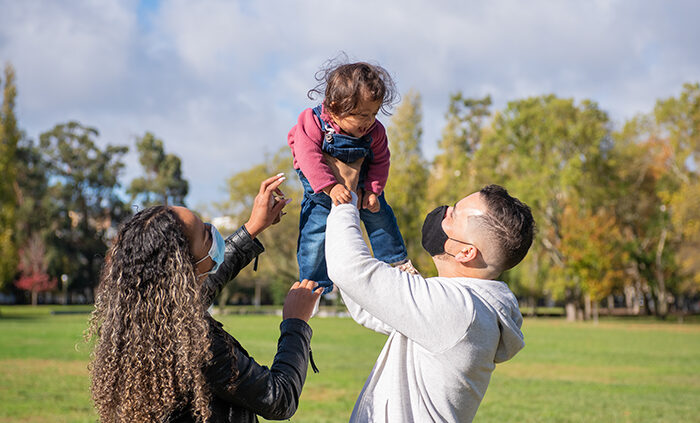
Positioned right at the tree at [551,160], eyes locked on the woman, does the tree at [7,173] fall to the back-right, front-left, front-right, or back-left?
front-right

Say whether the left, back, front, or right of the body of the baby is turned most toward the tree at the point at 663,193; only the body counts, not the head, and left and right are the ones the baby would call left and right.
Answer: left

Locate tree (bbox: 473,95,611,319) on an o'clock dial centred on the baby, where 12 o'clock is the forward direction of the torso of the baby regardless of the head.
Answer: The tree is roughly at 8 o'clock from the baby.

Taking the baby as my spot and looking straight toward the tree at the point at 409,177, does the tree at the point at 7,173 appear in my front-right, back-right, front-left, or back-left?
front-left

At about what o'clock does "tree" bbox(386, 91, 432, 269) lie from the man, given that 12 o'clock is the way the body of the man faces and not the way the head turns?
The tree is roughly at 3 o'clock from the man.

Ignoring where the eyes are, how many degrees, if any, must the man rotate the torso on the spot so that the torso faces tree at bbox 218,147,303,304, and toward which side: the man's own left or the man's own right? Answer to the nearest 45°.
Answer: approximately 90° to the man's own right

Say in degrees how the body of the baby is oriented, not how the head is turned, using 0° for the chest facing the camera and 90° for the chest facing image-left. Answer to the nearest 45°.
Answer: approximately 315°

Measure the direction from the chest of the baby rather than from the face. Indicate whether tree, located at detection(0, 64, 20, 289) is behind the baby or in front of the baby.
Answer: behind

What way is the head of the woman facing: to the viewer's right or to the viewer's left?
to the viewer's right

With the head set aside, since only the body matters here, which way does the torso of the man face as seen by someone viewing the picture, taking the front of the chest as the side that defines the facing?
to the viewer's left

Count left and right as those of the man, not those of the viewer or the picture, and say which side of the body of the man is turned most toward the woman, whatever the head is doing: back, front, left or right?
front

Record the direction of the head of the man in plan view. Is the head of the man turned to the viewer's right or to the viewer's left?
to the viewer's left
